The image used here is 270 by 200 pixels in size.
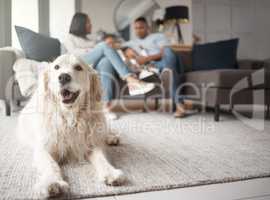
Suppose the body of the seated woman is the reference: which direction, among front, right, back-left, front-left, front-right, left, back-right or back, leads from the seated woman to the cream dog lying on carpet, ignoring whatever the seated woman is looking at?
front-right

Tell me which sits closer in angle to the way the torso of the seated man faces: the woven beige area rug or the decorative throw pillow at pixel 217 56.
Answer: the woven beige area rug

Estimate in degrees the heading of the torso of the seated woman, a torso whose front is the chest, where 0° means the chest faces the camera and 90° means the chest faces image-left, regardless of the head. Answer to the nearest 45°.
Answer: approximately 315°

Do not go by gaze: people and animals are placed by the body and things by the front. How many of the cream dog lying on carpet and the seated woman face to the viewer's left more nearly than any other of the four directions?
0

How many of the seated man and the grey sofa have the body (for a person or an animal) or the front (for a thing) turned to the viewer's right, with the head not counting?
0

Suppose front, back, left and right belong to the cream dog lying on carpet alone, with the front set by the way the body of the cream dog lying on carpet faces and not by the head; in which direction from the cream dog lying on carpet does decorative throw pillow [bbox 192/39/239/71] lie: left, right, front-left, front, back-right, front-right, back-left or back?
back-left

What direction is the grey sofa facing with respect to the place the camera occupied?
facing the viewer and to the left of the viewer

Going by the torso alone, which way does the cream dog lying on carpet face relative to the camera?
toward the camera

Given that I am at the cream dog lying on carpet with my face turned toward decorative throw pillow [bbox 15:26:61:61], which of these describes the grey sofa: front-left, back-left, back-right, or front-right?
front-right

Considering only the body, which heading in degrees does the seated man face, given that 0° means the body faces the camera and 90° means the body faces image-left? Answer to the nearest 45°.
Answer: approximately 45°

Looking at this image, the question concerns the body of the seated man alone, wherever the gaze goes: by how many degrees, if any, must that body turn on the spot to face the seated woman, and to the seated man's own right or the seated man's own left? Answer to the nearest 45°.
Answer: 0° — they already face them

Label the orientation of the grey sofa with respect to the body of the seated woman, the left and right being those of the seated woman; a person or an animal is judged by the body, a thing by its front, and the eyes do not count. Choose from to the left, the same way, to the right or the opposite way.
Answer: to the right

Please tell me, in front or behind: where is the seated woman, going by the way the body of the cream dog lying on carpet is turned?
behind

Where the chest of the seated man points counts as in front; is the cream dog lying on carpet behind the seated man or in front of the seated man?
in front

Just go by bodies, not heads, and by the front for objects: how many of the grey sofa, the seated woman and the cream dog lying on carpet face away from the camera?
0

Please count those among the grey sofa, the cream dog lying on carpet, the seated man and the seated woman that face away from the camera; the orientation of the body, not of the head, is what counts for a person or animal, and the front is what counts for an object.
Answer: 0

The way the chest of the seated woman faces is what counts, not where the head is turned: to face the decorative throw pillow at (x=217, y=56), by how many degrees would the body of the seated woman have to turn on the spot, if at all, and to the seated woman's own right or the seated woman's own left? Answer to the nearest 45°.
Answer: approximately 45° to the seated woman's own left
